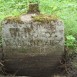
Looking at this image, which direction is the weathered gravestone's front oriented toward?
toward the camera
